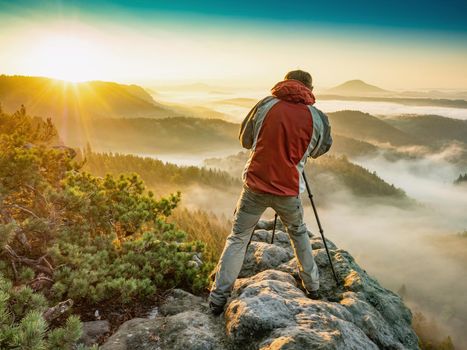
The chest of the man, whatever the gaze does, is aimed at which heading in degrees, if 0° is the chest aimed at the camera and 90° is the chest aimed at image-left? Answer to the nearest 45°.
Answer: approximately 180°

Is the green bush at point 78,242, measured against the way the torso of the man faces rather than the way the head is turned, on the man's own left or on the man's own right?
on the man's own left

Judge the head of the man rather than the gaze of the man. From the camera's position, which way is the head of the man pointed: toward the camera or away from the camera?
away from the camera
